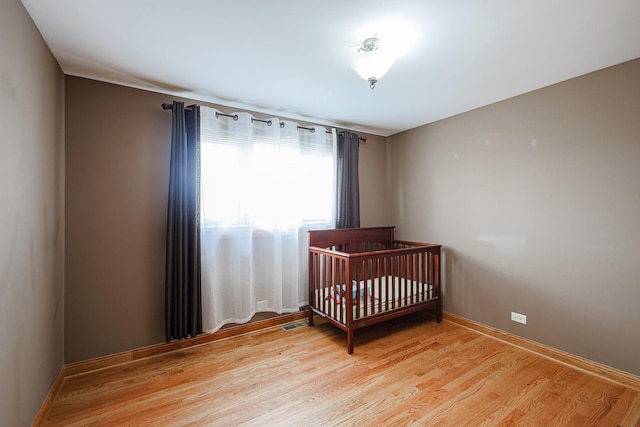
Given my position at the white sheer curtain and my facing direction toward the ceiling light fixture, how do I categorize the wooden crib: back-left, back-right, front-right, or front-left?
front-left

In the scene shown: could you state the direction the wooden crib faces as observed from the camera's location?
facing the viewer and to the right of the viewer

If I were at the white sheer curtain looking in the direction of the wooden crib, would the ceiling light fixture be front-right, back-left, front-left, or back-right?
front-right

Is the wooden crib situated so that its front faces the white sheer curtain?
no
